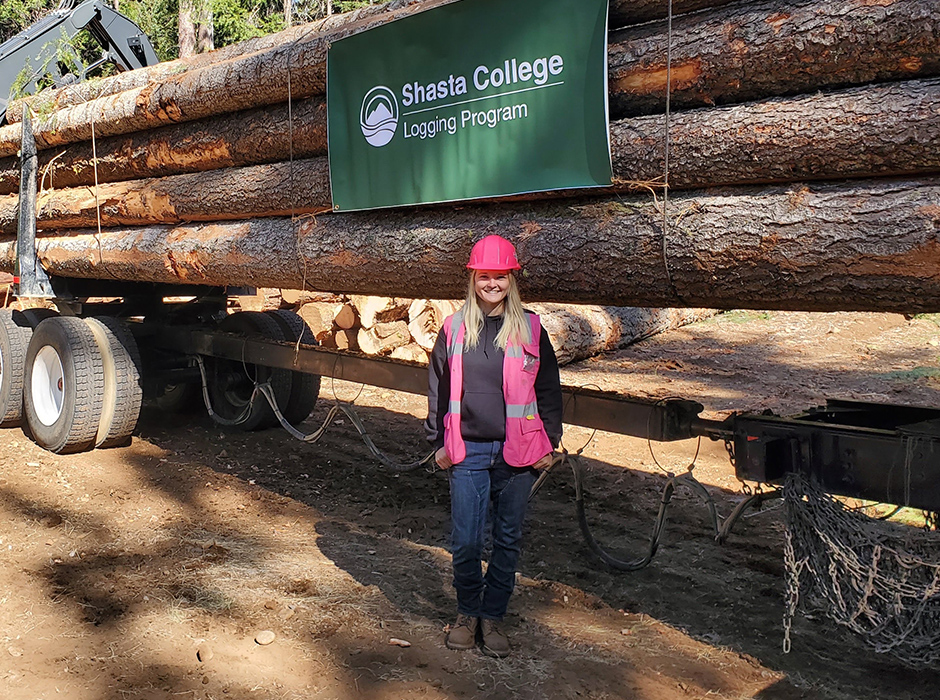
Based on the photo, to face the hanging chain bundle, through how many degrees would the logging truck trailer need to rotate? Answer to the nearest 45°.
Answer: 0° — it already faces it

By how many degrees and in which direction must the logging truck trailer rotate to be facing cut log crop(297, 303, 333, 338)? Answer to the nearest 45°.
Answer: approximately 135° to its left

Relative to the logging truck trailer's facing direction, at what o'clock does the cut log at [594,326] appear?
The cut log is roughly at 9 o'clock from the logging truck trailer.

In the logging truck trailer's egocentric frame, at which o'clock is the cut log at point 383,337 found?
The cut log is roughly at 8 o'clock from the logging truck trailer.

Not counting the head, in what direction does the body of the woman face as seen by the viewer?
toward the camera

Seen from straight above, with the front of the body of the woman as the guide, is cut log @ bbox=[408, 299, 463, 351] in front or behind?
behind
